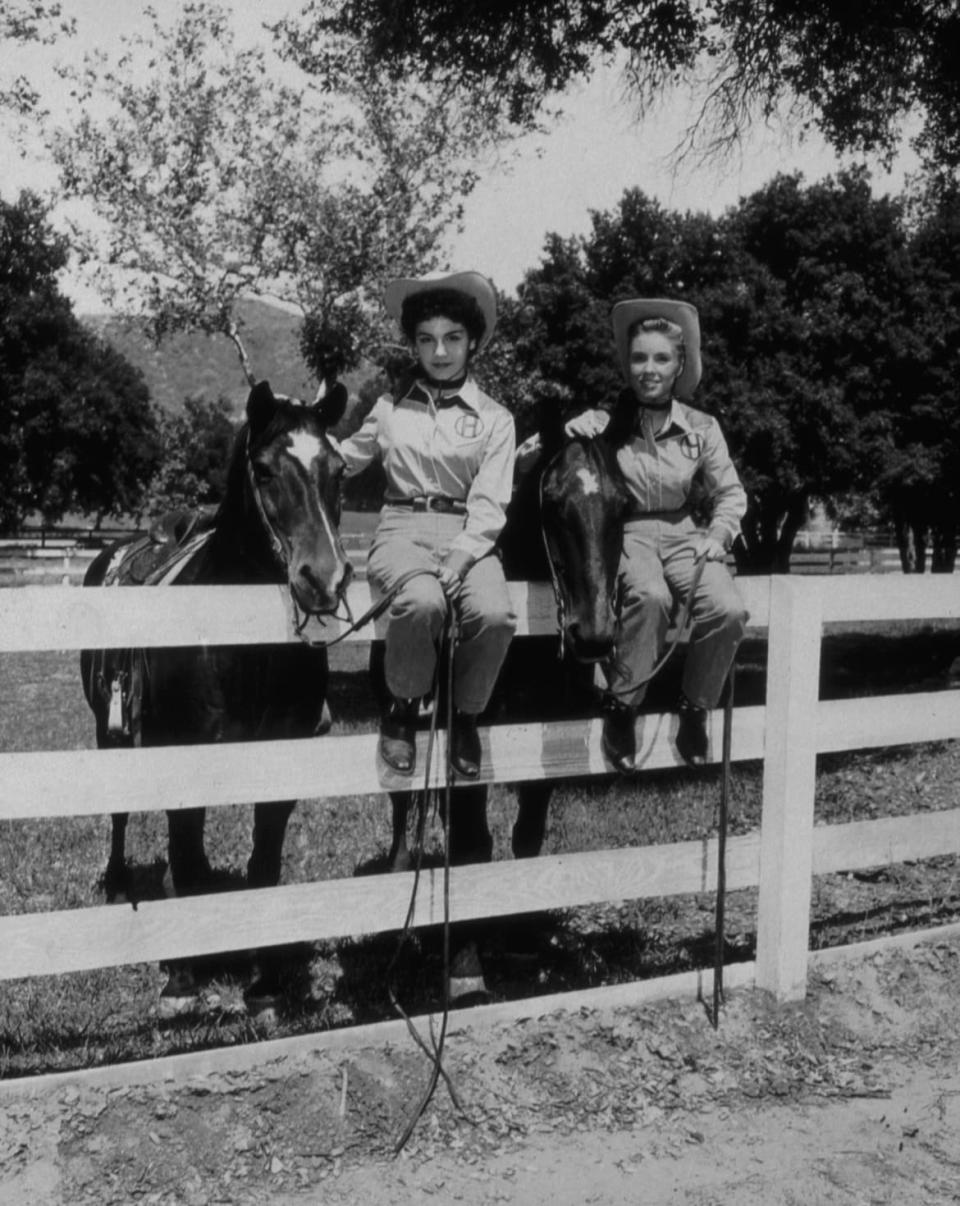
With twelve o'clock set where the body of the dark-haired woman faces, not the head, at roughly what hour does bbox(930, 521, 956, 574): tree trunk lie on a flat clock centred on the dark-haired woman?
The tree trunk is roughly at 7 o'clock from the dark-haired woman.

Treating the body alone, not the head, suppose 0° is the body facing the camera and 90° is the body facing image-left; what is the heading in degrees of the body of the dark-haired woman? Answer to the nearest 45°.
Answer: approximately 0°

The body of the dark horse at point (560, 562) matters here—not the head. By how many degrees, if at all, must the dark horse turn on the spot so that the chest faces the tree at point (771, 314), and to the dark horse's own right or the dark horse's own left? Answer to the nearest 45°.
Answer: approximately 135° to the dark horse's own left

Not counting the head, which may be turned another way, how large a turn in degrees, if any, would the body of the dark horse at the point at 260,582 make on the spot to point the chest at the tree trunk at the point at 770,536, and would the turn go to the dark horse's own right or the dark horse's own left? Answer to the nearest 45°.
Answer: approximately 90° to the dark horse's own left

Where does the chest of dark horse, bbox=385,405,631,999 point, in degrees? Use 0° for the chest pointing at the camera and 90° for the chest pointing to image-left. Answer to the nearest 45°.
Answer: approximately 315°

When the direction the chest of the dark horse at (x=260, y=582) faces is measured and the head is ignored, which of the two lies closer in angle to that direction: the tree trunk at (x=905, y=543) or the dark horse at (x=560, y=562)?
the dark horse
